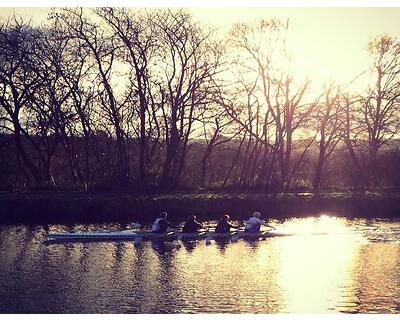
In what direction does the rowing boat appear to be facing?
to the viewer's left
